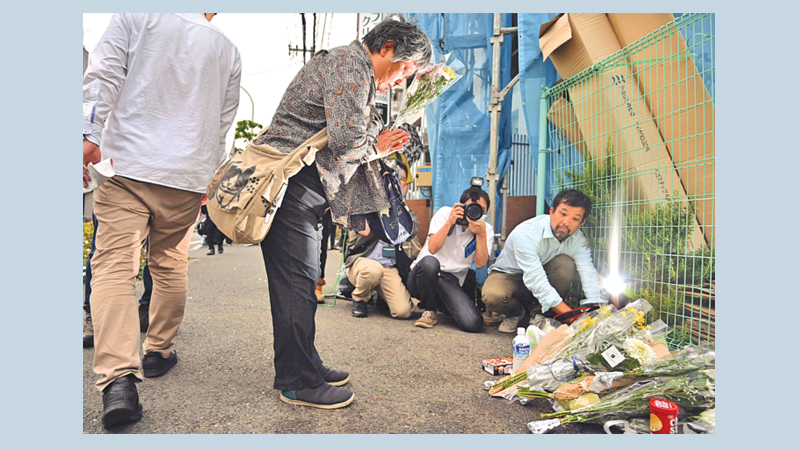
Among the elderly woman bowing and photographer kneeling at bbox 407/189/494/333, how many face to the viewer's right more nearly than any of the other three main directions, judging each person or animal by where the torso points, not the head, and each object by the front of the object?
1

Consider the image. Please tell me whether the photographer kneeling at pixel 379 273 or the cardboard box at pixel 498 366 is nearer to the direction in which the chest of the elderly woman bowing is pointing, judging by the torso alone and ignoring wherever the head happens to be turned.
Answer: the cardboard box

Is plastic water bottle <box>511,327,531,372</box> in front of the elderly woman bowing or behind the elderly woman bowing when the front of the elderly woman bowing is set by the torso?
in front

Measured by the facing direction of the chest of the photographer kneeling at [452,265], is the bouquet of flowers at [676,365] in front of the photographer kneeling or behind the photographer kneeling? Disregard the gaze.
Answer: in front

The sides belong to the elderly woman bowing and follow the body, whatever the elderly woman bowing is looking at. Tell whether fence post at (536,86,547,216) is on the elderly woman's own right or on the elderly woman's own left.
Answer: on the elderly woman's own left

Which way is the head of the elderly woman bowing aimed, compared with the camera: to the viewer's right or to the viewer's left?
to the viewer's right

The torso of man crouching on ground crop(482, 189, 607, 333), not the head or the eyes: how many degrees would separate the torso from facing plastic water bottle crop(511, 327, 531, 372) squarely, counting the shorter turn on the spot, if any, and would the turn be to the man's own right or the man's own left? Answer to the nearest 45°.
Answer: approximately 45° to the man's own right

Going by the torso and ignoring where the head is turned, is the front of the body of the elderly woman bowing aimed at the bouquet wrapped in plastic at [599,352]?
yes

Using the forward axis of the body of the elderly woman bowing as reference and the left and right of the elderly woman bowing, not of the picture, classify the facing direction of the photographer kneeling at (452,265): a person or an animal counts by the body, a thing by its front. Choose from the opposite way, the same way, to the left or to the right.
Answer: to the right

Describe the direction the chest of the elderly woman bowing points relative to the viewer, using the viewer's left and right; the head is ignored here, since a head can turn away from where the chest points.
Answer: facing to the right of the viewer

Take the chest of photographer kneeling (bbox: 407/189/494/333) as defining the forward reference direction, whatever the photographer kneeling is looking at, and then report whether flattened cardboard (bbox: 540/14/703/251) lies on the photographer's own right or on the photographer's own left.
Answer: on the photographer's own left
